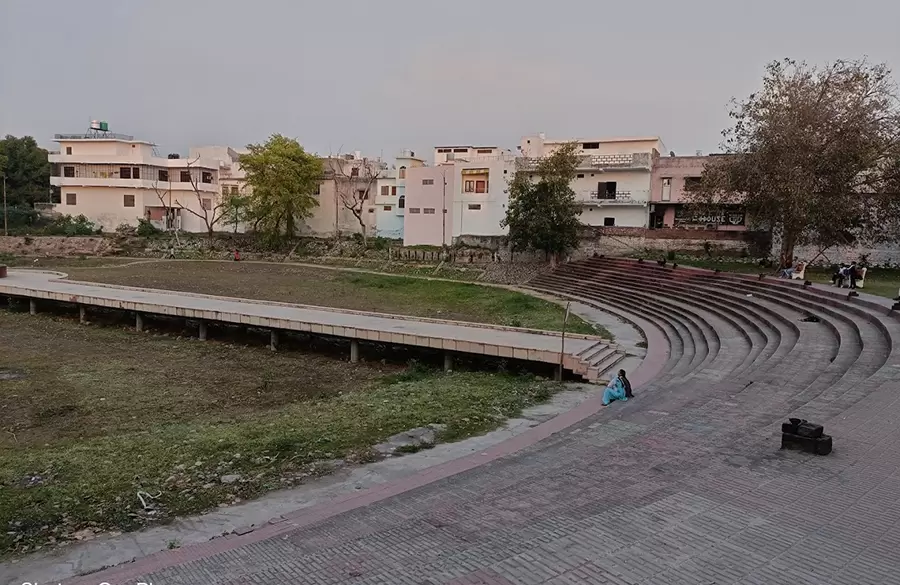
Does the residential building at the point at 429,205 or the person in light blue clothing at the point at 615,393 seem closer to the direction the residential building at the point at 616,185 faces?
the person in light blue clothing

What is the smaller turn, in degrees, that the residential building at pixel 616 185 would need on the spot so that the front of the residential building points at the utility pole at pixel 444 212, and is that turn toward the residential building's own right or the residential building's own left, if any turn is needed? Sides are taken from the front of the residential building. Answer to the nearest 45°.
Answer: approximately 90° to the residential building's own right

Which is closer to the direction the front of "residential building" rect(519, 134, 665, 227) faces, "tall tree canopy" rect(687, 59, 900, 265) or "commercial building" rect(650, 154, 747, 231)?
the tall tree canopy

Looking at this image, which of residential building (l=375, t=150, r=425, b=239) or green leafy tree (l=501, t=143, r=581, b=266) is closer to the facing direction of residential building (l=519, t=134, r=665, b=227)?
the green leafy tree

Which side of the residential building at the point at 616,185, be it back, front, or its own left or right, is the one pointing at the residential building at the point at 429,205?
right

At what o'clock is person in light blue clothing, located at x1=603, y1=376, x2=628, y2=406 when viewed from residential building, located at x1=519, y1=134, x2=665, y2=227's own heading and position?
The person in light blue clothing is roughly at 12 o'clock from the residential building.

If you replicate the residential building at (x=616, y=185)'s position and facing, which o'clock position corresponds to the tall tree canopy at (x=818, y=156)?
The tall tree canopy is roughly at 11 o'clock from the residential building.

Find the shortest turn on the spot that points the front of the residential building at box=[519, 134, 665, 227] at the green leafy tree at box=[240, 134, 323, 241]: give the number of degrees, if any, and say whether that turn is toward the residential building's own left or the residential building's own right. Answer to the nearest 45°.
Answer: approximately 90° to the residential building's own right

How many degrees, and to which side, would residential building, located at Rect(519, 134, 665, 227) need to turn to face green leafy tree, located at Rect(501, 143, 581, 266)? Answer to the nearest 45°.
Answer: approximately 45° to its right

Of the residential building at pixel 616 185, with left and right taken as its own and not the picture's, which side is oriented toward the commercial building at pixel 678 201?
left

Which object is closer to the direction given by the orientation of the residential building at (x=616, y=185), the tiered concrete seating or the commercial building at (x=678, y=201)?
the tiered concrete seating

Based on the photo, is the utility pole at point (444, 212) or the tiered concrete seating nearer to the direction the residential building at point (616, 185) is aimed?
the tiered concrete seating

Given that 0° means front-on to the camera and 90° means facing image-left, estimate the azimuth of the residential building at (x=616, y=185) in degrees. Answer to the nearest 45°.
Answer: approximately 0°
